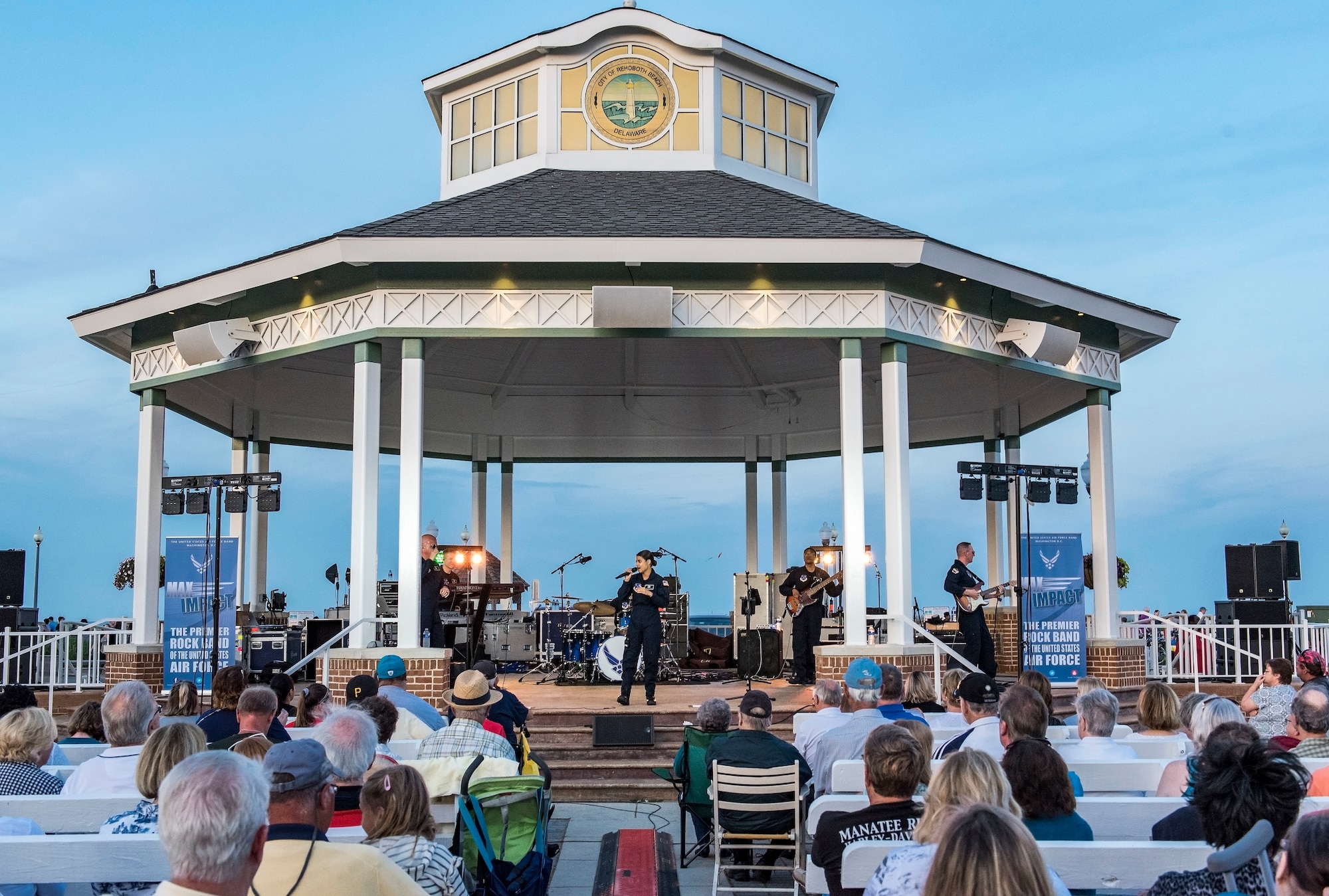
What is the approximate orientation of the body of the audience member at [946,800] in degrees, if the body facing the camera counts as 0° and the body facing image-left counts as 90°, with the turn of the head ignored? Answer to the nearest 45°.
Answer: approximately 180°

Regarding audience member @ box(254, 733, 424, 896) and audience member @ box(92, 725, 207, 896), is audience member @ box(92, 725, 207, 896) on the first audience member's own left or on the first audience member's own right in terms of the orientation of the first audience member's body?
on the first audience member's own left

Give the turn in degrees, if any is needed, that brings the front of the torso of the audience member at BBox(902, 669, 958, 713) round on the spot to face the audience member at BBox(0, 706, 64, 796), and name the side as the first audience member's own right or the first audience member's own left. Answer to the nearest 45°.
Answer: approximately 135° to the first audience member's own left

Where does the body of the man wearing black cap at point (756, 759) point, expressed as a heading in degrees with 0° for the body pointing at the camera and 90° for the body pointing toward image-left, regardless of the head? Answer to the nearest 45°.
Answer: approximately 180°

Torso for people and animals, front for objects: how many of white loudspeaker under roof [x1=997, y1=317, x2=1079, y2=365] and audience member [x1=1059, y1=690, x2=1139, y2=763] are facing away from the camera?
1

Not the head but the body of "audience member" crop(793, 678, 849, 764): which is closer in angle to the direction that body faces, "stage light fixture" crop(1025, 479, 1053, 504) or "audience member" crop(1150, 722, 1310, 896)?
the stage light fixture

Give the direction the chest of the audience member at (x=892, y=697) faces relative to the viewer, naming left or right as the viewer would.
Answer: facing away from the viewer

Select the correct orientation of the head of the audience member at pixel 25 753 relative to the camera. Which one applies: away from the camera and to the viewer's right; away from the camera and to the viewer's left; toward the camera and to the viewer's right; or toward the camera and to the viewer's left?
away from the camera and to the viewer's right

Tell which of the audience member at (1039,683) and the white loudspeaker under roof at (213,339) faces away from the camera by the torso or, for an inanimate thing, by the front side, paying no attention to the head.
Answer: the audience member

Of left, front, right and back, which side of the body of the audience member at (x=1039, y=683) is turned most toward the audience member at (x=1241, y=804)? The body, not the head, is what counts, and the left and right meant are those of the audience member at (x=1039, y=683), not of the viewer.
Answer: back

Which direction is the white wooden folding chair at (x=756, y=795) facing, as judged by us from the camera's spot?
facing away from the viewer
